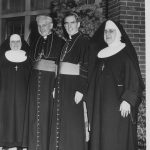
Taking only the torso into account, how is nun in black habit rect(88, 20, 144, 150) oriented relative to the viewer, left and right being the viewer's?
facing the viewer and to the left of the viewer

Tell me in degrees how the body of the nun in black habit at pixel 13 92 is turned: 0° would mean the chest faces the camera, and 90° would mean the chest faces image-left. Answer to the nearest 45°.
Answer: approximately 0°

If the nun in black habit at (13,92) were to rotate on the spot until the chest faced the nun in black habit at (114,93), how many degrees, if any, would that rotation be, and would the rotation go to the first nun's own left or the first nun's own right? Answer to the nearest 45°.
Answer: approximately 45° to the first nun's own left

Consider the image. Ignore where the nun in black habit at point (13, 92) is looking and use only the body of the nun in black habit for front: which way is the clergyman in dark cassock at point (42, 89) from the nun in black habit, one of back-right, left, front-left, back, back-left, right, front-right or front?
front-left

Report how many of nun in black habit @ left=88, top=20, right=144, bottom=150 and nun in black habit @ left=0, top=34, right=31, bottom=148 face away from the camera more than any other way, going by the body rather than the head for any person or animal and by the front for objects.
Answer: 0

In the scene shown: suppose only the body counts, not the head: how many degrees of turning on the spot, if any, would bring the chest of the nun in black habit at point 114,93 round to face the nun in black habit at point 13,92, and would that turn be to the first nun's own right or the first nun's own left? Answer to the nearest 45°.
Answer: approximately 90° to the first nun's own right
